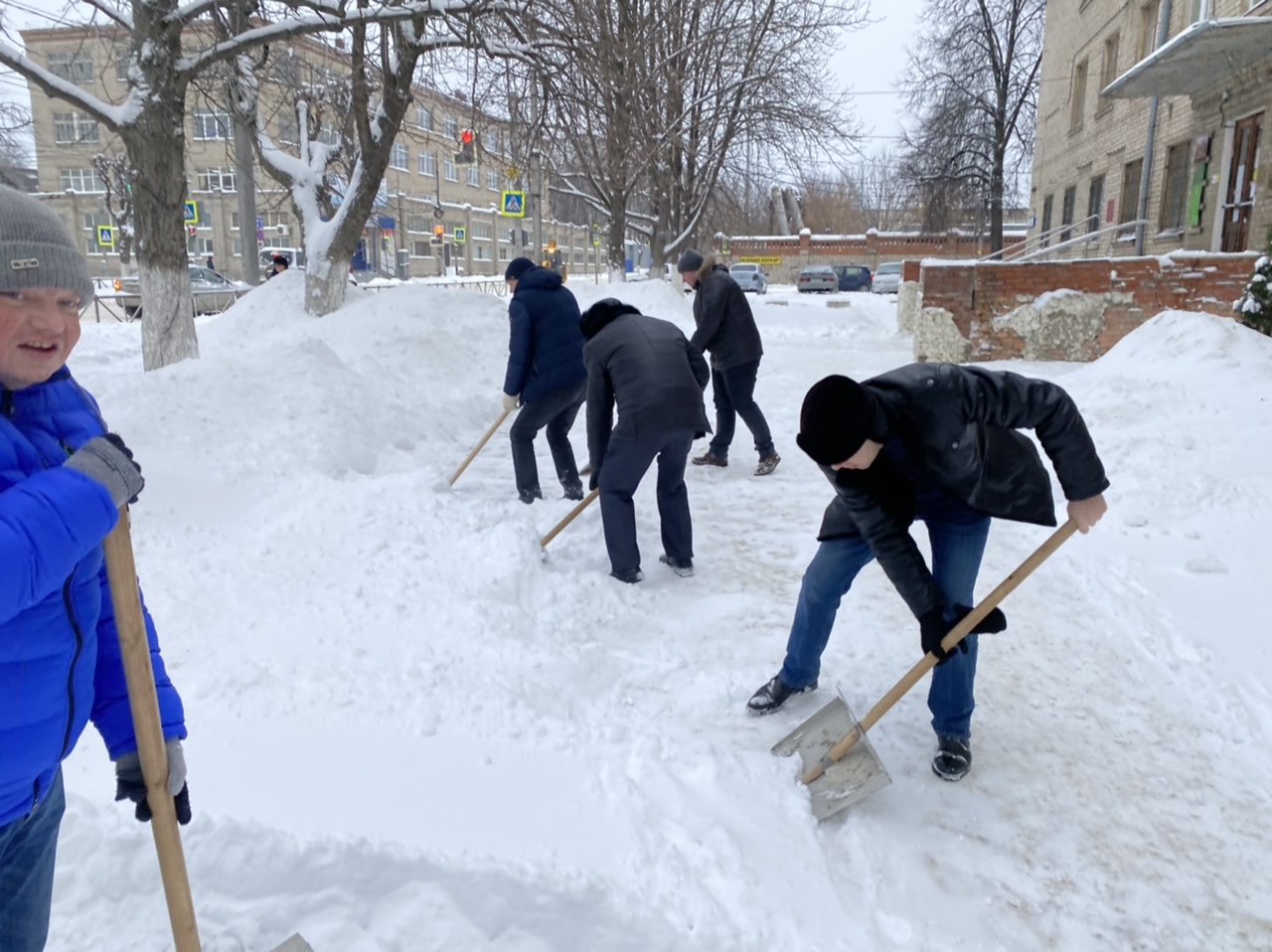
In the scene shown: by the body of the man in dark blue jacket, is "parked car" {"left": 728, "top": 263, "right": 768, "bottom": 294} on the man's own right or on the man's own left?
on the man's own right

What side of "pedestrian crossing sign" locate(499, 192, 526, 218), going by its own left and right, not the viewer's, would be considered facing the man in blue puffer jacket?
front

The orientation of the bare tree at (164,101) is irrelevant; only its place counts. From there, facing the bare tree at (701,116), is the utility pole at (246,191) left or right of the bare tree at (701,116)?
left

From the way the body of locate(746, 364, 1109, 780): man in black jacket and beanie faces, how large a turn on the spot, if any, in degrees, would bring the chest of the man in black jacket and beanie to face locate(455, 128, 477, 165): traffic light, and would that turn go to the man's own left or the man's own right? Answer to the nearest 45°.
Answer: approximately 90° to the man's own right

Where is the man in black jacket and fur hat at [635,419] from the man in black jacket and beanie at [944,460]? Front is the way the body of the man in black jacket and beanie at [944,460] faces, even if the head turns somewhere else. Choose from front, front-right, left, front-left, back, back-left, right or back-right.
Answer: right

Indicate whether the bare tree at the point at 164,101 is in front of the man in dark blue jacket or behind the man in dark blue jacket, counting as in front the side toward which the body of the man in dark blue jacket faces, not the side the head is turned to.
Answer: in front

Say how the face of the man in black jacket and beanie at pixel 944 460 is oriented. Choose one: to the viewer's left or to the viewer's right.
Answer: to the viewer's left

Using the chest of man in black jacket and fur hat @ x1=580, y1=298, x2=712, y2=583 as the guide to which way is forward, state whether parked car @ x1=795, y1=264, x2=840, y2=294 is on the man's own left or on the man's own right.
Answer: on the man's own right

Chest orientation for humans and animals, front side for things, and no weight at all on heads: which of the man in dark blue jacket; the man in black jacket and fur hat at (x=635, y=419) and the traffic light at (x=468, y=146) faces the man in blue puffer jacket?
the traffic light

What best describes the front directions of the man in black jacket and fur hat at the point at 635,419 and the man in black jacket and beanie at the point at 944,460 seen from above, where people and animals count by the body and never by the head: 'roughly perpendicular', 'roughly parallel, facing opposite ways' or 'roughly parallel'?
roughly perpendicular

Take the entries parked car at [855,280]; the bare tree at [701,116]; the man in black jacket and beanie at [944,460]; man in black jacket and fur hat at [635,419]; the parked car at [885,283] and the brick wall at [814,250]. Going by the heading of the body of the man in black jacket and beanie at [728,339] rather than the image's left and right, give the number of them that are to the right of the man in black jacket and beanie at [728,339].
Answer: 4

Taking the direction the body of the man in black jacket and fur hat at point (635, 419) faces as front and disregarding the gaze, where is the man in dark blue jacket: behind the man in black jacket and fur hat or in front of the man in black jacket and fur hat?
in front

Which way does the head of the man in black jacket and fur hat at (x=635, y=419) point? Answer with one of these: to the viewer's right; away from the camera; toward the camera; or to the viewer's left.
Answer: away from the camera

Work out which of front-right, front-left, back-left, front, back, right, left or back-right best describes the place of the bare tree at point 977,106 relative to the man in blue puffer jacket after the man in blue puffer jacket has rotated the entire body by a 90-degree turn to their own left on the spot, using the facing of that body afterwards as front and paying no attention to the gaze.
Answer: front

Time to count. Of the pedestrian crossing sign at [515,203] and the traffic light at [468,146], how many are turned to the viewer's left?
0

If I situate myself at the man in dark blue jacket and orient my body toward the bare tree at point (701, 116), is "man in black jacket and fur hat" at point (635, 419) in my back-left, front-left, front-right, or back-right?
back-right
